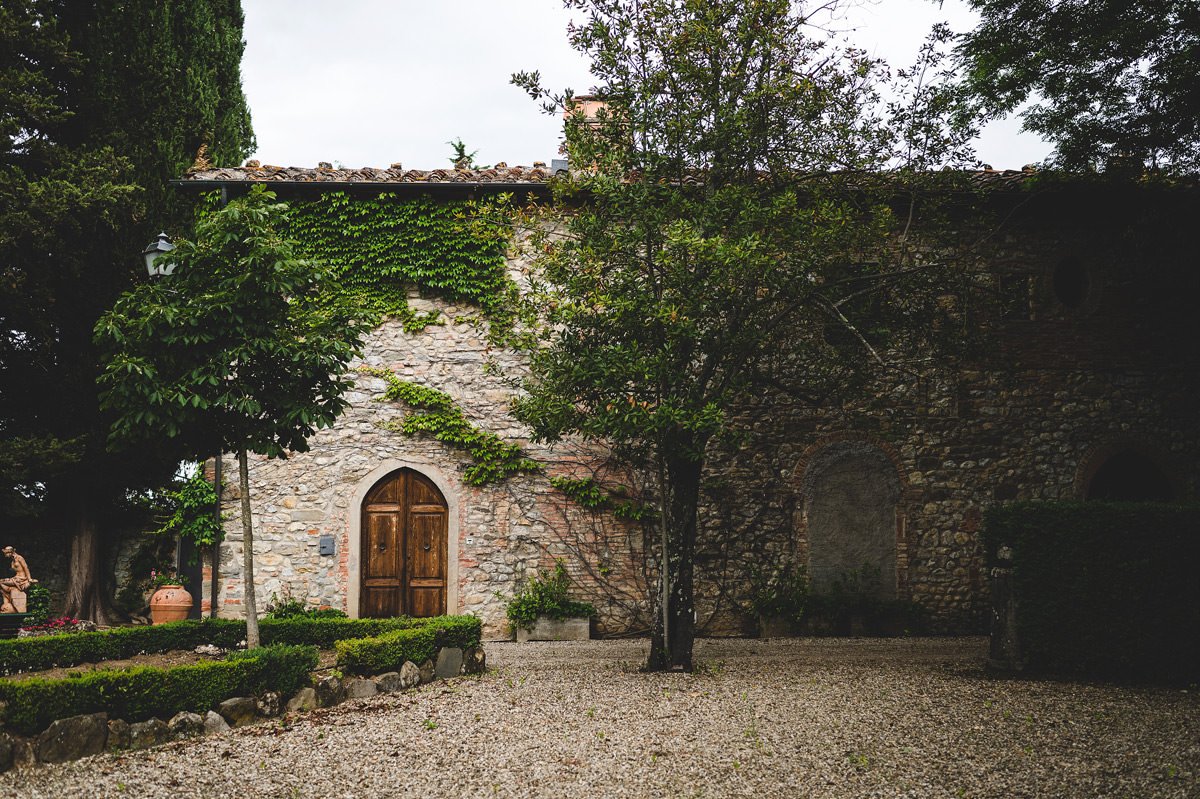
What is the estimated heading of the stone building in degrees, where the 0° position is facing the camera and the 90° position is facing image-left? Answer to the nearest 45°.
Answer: approximately 0°

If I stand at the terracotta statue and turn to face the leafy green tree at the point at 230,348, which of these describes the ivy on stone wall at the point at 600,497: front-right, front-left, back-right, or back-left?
front-left

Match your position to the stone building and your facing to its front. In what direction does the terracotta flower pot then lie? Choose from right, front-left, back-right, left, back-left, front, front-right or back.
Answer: right

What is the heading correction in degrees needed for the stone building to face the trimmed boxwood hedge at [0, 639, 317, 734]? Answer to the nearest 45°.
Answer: approximately 45° to its right

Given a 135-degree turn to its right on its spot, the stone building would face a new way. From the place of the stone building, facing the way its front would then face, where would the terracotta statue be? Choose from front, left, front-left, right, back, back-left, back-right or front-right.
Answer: front-left

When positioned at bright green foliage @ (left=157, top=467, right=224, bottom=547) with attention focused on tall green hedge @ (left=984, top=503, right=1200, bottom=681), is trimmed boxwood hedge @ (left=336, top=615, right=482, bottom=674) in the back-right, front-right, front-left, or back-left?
front-right

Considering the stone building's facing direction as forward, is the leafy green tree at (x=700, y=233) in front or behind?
in front

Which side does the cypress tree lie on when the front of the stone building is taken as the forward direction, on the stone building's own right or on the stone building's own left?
on the stone building's own right

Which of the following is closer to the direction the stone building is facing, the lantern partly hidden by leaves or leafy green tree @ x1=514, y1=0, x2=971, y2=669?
the leafy green tree

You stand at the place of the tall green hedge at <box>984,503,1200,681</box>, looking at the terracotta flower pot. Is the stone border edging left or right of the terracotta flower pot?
left
